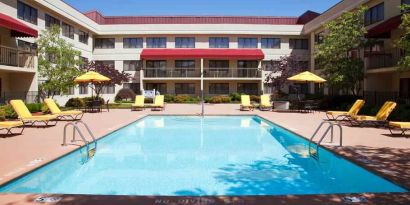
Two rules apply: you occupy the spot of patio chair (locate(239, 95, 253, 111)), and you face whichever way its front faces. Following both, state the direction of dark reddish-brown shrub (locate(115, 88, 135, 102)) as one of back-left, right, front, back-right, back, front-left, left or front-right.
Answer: back-right

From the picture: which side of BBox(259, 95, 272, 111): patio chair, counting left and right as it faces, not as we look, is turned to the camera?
front

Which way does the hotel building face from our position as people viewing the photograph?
facing the viewer

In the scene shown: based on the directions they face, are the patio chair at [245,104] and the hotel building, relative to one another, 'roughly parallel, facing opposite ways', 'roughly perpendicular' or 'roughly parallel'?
roughly parallel

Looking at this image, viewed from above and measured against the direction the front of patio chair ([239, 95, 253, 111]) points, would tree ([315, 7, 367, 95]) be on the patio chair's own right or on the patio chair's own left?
on the patio chair's own left

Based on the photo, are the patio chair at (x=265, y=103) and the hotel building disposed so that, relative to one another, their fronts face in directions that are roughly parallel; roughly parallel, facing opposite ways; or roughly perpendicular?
roughly parallel

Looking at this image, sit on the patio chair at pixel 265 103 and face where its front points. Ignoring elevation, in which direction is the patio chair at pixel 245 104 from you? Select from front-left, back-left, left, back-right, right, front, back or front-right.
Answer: right

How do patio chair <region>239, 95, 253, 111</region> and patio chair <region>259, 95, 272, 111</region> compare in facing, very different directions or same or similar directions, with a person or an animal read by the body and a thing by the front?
same or similar directions

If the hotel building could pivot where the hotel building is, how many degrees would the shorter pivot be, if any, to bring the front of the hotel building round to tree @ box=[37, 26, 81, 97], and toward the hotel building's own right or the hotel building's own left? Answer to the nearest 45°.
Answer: approximately 45° to the hotel building's own right

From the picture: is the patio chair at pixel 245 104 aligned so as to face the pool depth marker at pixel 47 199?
yes

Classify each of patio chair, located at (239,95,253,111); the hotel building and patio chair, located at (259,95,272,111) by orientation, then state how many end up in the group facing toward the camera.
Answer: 3

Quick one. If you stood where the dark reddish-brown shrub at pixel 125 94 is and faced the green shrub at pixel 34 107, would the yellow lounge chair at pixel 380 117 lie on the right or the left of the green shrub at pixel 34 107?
left
